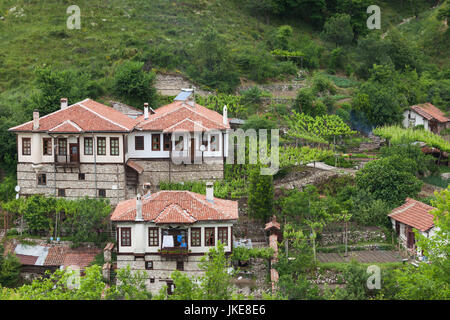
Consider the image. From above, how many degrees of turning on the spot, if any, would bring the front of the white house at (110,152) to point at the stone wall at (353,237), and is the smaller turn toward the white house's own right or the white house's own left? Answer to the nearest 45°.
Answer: approximately 90° to the white house's own left

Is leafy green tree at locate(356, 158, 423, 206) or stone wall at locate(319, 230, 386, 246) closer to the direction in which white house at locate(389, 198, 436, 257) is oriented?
the stone wall

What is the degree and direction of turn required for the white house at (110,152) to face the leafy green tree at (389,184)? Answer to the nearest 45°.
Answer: approximately 90° to its left

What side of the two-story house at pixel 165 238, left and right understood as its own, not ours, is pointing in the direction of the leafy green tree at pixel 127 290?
front

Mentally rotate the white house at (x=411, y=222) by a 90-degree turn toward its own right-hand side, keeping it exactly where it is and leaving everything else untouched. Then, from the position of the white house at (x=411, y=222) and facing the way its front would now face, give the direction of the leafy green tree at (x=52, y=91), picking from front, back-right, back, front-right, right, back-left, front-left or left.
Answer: front-left

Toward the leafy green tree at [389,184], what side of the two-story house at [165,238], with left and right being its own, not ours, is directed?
left

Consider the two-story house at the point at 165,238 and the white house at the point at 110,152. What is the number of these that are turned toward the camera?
2

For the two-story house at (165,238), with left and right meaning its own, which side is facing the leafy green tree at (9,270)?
right

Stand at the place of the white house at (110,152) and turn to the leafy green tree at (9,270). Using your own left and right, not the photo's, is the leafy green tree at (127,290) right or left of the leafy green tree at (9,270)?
left

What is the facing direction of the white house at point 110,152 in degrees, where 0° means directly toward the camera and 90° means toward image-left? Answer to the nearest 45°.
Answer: approximately 0°

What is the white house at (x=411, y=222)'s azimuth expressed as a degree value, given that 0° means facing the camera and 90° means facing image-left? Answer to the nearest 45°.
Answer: approximately 45°

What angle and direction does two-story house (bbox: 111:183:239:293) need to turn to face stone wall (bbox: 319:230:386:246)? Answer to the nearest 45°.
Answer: approximately 90° to its left
